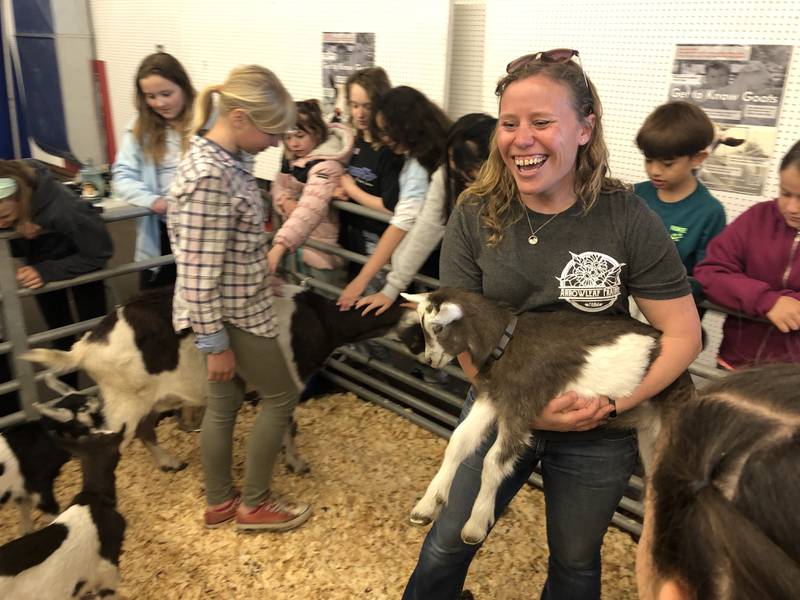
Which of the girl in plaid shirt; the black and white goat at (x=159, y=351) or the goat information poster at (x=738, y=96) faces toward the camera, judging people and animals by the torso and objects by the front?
the goat information poster

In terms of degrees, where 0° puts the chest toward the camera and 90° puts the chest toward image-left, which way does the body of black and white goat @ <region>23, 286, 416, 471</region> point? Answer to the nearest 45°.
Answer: approximately 270°

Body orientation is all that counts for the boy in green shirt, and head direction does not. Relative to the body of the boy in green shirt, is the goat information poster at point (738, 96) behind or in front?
behind

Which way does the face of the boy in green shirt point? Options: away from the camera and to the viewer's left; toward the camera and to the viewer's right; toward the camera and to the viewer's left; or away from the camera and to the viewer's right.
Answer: toward the camera and to the viewer's left

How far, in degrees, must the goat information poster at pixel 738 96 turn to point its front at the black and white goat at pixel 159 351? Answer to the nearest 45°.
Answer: approximately 45° to its right

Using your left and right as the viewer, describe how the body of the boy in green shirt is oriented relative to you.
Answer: facing the viewer and to the left of the viewer
